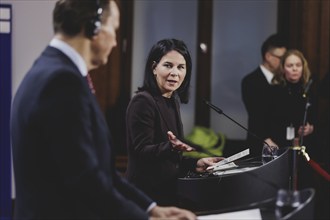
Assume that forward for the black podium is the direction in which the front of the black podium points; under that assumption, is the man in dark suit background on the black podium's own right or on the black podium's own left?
on the black podium's own left

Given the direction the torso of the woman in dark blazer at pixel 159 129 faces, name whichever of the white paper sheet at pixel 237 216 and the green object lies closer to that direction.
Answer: the white paper sheet

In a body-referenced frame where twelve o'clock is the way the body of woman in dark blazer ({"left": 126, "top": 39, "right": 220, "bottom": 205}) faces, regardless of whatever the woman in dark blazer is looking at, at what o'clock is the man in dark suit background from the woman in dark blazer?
The man in dark suit background is roughly at 8 o'clock from the woman in dark blazer.

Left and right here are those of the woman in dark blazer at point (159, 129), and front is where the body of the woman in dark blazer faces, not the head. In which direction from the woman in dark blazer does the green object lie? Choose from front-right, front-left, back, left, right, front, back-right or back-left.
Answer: back-left

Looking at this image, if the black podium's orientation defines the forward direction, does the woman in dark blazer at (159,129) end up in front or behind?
behind

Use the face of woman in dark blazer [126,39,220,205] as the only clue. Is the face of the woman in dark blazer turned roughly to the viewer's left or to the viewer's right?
to the viewer's left

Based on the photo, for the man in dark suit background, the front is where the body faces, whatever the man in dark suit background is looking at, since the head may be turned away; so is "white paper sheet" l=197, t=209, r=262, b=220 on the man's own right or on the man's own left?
on the man's own right
